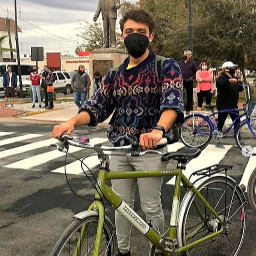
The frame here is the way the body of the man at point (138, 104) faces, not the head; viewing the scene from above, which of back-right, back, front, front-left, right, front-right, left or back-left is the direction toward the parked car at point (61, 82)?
back

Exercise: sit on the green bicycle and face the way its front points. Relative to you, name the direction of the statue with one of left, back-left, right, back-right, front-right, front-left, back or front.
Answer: back-right

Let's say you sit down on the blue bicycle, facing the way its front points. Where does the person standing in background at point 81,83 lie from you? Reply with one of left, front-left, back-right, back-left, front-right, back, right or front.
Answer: back-left

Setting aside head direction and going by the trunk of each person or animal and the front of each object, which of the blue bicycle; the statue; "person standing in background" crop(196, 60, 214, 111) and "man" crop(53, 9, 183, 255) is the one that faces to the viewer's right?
the blue bicycle

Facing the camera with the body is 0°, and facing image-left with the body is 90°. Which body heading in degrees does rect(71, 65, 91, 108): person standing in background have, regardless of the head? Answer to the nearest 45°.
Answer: approximately 0°

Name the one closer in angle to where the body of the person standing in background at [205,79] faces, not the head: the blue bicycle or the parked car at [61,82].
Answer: the blue bicycle

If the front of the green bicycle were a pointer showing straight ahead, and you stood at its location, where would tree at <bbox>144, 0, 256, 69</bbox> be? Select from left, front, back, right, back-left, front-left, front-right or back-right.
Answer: back-right

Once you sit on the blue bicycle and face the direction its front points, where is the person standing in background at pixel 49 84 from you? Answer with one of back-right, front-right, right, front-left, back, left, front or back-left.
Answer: back-left

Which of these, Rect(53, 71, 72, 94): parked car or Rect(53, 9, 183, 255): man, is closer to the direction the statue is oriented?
the man
